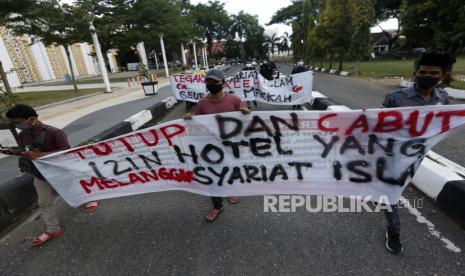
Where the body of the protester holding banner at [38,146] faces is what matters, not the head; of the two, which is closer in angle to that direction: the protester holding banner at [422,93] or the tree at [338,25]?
the protester holding banner

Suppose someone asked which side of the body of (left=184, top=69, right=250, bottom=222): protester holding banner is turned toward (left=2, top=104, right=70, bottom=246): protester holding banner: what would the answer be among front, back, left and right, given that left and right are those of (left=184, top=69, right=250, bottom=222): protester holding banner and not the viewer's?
right

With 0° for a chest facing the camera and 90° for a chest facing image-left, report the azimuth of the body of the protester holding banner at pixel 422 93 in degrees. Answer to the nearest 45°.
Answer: approximately 0°

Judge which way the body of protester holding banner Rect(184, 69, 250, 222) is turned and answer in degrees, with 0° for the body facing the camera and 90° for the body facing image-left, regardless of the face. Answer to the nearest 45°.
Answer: approximately 0°

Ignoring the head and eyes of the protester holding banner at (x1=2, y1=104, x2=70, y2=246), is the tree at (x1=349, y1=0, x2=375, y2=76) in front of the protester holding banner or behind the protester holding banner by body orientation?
behind

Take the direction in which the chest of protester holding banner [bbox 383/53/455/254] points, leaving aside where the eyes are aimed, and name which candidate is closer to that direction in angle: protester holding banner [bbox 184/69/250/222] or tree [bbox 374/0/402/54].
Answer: the protester holding banner

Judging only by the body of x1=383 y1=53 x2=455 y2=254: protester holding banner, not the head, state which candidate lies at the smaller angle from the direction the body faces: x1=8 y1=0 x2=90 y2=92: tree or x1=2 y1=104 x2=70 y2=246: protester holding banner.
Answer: the protester holding banner

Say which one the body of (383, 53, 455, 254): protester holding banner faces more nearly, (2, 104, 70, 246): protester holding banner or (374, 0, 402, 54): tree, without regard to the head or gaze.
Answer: the protester holding banner

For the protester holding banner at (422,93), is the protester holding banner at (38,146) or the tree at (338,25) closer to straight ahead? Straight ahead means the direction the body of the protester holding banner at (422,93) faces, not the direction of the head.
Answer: the protester holding banner

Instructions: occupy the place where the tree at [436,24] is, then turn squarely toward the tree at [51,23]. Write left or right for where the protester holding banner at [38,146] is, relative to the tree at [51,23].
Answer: left

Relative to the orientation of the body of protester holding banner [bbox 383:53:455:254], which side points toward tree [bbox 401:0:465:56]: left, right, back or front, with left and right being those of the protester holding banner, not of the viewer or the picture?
back

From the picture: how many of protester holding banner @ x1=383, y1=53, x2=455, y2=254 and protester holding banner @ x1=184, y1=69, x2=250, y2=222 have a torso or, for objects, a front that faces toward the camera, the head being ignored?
2

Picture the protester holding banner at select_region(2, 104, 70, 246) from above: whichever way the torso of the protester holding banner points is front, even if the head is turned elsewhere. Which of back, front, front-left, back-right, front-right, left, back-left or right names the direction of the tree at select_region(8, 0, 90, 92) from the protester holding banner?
back-right
